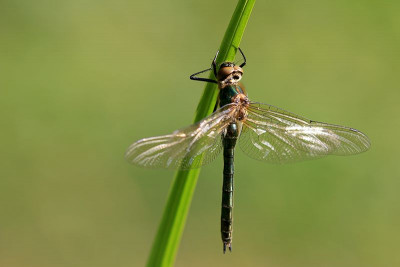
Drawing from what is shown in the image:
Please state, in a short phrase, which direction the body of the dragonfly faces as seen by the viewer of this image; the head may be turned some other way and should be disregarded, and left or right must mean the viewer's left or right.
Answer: facing away from the viewer
